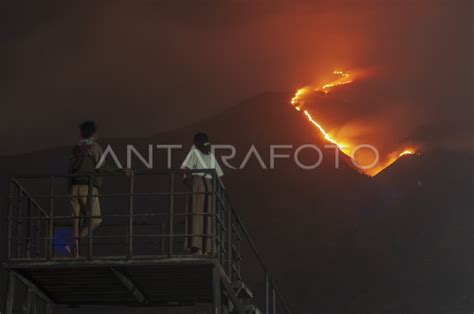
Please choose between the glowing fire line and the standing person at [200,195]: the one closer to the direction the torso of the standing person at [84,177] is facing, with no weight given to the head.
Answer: the glowing fire line

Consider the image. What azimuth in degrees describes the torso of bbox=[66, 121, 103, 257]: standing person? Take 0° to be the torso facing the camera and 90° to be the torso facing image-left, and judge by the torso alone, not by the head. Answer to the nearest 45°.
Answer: approximately 225°

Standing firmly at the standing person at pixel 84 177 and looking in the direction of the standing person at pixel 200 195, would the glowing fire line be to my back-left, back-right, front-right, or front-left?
front-left

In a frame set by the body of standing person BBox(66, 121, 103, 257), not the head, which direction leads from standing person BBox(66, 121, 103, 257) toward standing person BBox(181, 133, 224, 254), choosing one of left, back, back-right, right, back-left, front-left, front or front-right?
front-right

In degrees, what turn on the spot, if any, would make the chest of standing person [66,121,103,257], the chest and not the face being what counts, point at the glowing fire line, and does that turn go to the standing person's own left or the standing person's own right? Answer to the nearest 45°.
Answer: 0° — they already face it
